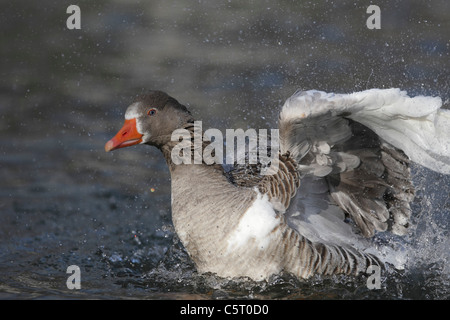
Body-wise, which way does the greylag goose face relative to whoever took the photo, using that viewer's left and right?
facing to the left of the viewer
